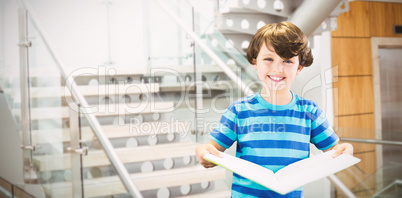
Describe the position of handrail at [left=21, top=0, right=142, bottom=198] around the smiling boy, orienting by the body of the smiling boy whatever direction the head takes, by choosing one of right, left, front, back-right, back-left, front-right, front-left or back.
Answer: back-right

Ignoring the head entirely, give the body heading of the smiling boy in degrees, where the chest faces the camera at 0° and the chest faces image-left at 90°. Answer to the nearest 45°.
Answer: approximately 0°

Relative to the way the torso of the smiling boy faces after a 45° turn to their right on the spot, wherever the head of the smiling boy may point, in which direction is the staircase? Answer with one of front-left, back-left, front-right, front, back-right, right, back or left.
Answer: right
